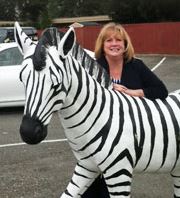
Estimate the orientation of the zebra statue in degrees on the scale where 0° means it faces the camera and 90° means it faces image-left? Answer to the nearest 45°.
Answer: approximately 45°

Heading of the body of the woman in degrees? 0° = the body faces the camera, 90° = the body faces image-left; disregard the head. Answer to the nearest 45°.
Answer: approximately 0°

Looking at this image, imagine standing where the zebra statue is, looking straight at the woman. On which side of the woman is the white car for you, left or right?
left
